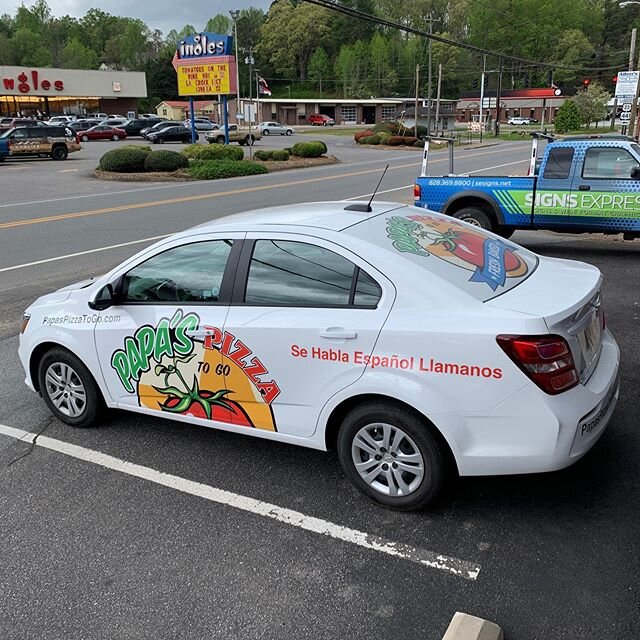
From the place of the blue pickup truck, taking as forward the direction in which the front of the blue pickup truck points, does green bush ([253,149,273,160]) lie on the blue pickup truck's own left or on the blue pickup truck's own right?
on the blue pickup truck's own left

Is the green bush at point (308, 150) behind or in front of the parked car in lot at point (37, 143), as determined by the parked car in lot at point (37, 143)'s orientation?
behind

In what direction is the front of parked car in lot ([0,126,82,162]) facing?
to the viewer's left

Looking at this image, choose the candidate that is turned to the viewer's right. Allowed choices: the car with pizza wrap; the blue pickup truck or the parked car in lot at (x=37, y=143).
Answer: the blue pickup truck

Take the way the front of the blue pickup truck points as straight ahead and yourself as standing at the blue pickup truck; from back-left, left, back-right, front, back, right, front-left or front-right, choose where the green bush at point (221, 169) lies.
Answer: back-left

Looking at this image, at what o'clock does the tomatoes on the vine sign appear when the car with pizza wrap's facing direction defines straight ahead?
The tomatoes on the vine sign is roughly at 1 o'clock from the car with pizza wrap.

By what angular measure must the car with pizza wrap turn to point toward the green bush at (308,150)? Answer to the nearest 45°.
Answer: approximately 45° to its right

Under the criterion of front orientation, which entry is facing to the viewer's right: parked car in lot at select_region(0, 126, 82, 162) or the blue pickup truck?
the blue pickup truck

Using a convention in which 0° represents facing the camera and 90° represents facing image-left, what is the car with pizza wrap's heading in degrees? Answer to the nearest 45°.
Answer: approximately 135°

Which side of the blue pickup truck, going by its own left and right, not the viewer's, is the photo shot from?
right
